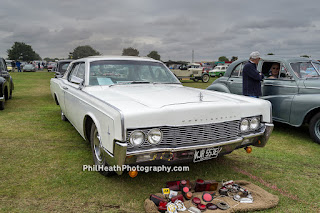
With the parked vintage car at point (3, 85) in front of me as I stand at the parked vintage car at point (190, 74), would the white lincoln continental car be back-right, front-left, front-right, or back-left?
front-left

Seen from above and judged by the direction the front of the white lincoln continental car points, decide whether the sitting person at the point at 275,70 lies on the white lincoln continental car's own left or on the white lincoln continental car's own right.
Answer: on the white lincoln continental car's own left

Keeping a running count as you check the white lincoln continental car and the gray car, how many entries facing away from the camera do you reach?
0

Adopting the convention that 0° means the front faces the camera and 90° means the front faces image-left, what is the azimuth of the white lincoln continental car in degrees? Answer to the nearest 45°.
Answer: approximately 315°

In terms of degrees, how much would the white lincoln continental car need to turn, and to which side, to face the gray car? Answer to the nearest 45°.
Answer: approximately 90° to its left

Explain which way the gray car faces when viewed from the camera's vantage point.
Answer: facing the viewer and to the right of the viewer
